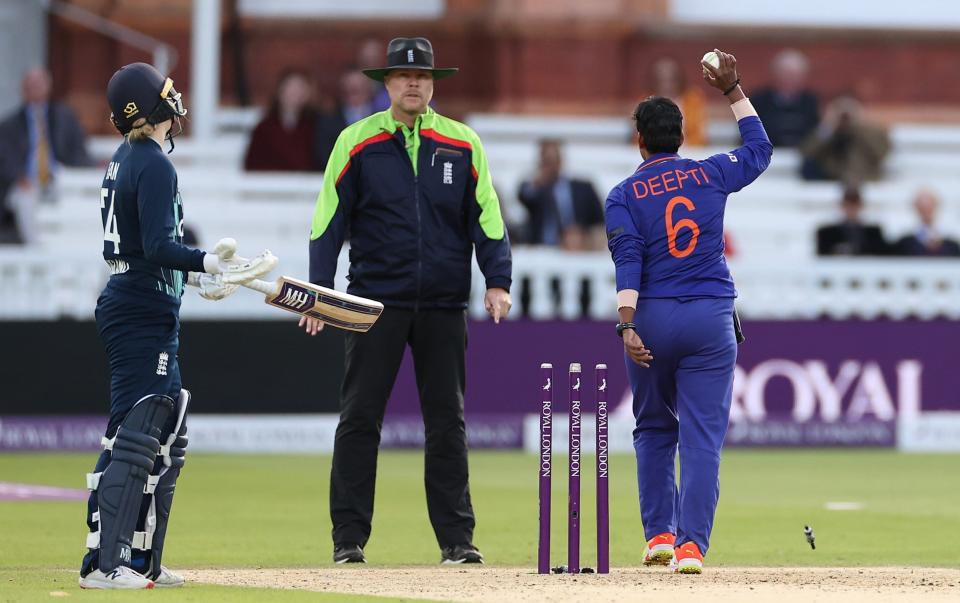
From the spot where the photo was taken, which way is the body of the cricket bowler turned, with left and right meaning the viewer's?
facing away from the viewer

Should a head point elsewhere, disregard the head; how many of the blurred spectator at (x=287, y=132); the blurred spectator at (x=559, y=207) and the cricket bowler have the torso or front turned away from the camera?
1

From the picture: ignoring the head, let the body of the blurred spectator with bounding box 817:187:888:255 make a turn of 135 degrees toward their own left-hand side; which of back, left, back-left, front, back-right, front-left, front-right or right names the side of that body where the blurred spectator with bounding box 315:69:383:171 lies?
back-left

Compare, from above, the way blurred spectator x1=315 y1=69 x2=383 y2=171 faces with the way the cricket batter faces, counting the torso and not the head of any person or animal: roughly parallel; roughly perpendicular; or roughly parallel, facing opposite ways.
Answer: roughly perpendicular

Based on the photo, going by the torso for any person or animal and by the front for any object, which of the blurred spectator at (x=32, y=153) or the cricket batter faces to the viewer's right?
the cricket batter

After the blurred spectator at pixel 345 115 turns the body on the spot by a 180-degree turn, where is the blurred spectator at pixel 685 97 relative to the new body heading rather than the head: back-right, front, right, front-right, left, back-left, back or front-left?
right

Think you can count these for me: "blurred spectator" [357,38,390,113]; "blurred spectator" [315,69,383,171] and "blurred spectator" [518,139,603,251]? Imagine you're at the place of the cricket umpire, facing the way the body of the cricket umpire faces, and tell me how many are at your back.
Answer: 3

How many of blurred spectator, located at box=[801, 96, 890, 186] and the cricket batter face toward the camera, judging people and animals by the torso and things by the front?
1
